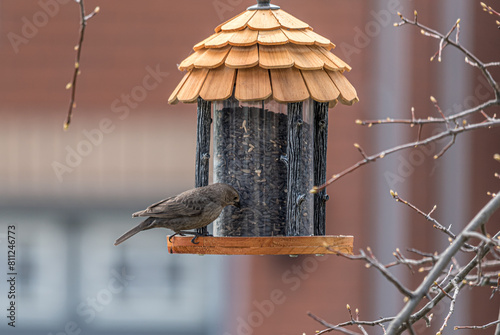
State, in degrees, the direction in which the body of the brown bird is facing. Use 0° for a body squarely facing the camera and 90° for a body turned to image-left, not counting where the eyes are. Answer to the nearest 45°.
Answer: approximately 270°
